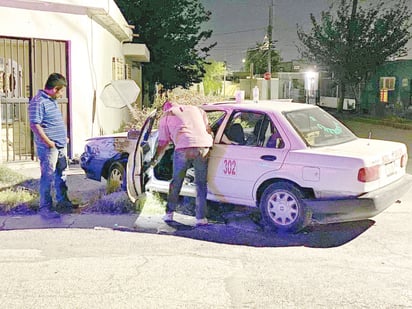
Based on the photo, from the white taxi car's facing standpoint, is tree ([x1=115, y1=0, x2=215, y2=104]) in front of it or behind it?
in front

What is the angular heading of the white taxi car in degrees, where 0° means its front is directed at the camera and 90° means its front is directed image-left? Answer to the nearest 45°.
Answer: approximately 135°

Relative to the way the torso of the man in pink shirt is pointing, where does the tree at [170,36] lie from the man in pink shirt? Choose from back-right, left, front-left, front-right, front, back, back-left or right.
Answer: front-right

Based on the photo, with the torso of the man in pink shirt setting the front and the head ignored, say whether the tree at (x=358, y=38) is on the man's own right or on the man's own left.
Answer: on the man's own right

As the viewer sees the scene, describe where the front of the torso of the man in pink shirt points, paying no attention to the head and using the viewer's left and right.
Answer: facing away from the viewer and to the left of the viewer

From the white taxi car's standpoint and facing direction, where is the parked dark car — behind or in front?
in front

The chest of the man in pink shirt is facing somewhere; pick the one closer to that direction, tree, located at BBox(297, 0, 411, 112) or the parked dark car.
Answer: the parked dark car

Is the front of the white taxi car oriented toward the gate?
yes

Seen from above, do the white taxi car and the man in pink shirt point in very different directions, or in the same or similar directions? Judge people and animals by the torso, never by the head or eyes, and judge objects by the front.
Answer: same or similar directions

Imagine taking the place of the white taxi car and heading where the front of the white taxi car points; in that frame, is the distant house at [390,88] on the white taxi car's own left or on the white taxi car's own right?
on the white taxi car's own right

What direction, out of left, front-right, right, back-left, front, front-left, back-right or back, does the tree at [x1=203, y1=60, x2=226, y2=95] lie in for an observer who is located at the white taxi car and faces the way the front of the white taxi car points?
front-right

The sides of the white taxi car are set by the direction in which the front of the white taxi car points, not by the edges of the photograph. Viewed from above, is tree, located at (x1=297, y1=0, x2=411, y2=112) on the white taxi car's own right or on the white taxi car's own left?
on the white taxi car's own right

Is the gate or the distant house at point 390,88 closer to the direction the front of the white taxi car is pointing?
the gate
